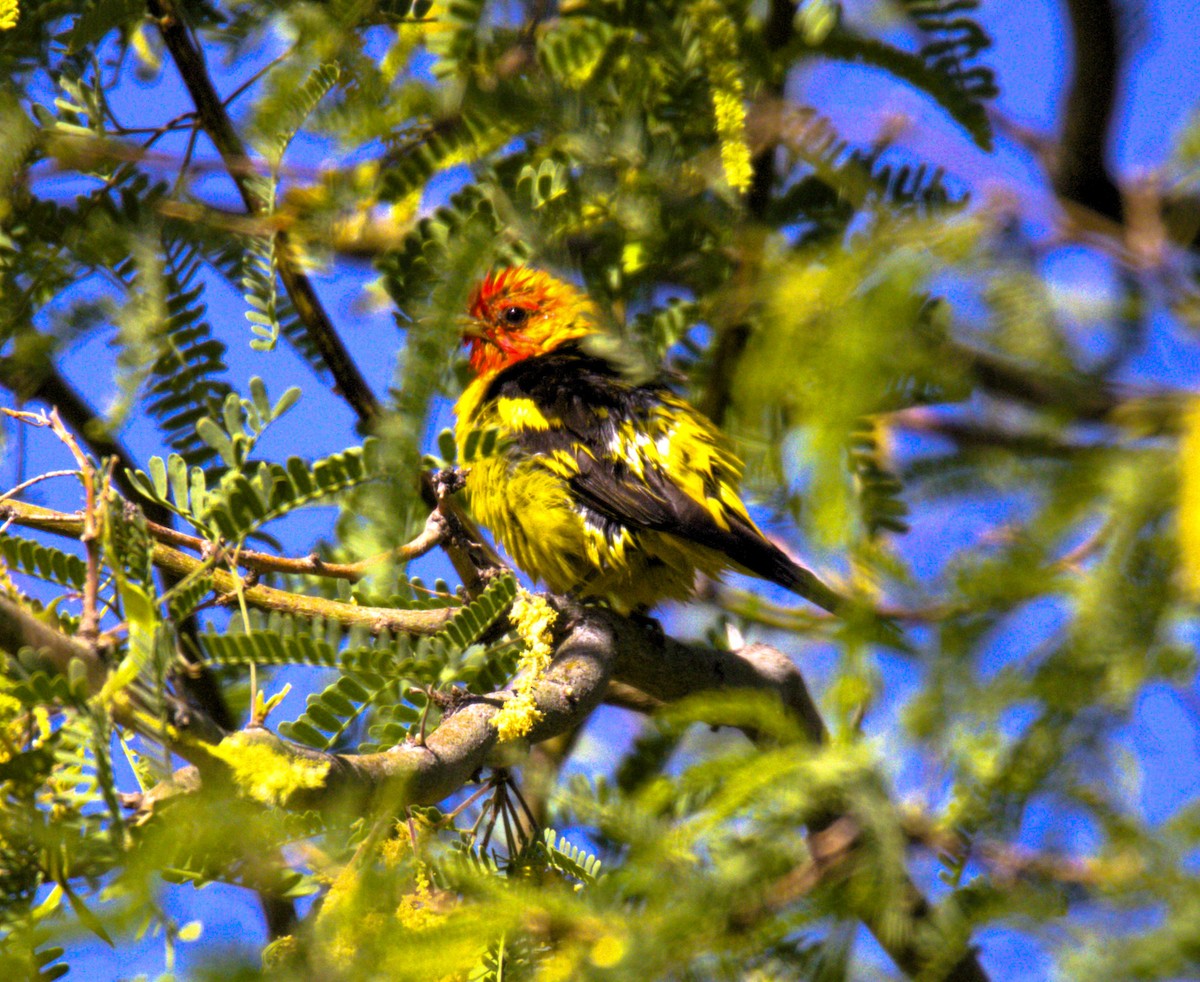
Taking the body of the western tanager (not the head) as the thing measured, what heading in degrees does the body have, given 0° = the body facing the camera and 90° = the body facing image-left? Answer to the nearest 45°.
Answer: approximately 90°
